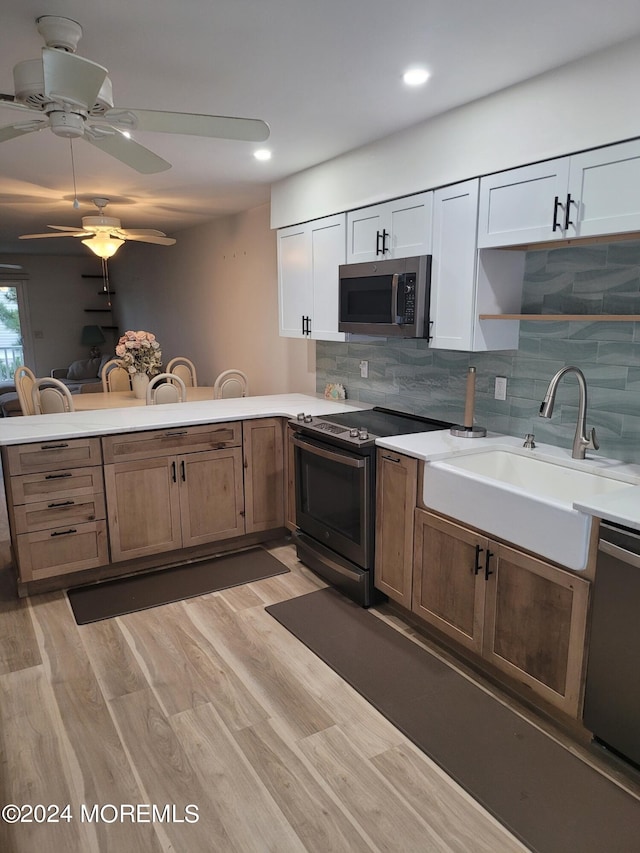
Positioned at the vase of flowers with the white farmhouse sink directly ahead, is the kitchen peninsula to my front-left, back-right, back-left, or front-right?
front-right

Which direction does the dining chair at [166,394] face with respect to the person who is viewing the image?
facing away from the viewer

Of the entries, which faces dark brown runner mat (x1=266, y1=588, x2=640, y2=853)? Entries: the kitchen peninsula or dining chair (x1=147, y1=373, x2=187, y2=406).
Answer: the kitchen peninsula

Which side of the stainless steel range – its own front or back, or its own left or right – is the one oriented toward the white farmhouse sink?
left

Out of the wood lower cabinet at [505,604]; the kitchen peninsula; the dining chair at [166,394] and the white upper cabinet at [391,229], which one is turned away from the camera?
the dining chair

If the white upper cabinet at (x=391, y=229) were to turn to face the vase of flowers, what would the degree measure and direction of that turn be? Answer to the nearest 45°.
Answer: approximately 90° to its right

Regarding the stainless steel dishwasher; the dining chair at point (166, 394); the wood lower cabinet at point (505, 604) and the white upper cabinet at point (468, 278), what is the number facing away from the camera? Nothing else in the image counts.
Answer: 1

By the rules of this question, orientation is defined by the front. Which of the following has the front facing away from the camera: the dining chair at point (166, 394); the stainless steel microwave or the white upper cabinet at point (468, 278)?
the dining chair

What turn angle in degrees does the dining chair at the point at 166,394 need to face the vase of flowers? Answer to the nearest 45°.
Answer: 0° — it already faces it

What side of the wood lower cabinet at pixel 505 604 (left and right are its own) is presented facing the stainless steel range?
right

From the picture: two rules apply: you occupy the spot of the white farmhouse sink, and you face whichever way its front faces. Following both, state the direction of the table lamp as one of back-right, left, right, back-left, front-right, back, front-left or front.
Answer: right

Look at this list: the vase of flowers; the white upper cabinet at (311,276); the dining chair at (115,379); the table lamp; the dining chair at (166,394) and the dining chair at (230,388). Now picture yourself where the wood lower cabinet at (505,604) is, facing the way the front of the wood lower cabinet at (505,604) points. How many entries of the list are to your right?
6

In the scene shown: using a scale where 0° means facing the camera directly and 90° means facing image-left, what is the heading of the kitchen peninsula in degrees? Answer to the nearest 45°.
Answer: approximately 315°

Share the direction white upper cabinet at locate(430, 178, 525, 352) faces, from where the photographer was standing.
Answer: facing the viewer and to the left of the viewer

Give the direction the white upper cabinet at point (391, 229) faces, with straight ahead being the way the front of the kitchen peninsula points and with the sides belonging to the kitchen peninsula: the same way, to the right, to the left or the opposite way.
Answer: to the right

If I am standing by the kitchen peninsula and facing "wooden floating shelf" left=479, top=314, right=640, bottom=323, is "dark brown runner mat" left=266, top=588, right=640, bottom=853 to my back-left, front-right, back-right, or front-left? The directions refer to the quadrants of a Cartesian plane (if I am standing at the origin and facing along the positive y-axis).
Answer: front-right
